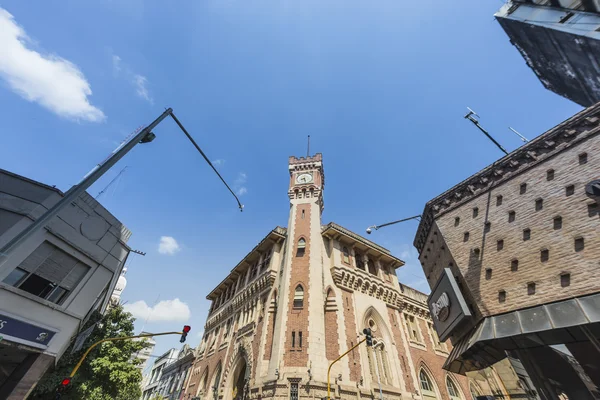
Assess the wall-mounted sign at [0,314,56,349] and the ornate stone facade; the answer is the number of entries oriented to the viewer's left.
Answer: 0

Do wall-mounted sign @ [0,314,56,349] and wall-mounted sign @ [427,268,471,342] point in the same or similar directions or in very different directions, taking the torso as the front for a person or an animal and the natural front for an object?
very different directions

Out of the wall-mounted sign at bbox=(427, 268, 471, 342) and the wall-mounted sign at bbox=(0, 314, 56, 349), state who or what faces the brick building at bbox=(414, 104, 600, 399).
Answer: the wall-mounted sign at bbox=(0, 314, 56, 349)

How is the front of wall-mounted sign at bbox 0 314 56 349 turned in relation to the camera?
facing the viewer and to the right of the viewer

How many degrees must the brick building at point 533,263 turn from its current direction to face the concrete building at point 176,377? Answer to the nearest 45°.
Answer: approximately 45° to its right

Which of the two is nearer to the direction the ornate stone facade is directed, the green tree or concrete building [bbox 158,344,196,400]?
the green tree

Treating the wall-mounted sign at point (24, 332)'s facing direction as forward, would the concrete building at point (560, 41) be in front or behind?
in front

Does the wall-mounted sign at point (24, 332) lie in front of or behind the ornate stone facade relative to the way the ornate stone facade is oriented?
in front

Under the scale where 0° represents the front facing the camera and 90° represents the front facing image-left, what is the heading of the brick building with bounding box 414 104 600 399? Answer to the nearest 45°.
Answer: approximately 45°

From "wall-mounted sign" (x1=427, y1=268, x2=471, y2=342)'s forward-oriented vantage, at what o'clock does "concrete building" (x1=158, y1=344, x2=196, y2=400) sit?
The concrete building is roughly at 2 o'clock from the wall-mounted sign.

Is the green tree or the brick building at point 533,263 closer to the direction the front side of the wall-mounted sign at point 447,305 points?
the green tree

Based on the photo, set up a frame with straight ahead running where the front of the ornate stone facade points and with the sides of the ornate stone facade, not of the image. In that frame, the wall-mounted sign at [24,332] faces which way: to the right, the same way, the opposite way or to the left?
to the left

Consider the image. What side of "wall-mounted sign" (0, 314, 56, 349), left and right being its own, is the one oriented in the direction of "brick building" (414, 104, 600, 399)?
front

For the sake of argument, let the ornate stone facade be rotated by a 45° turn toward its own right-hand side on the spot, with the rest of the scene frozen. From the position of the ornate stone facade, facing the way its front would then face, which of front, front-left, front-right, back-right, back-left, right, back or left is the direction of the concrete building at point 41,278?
front

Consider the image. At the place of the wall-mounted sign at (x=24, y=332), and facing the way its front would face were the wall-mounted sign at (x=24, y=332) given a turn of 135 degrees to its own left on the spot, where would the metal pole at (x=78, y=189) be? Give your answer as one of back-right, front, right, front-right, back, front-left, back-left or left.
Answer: back
